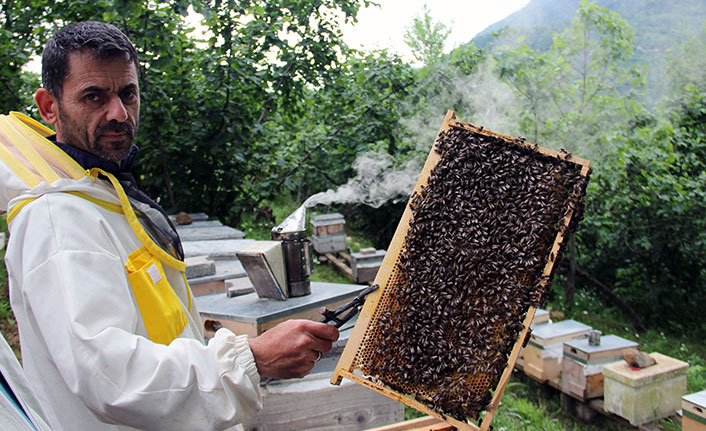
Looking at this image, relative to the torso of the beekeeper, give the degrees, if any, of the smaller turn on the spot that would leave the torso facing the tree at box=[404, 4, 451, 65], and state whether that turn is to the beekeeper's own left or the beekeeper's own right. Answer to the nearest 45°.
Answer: approximately 90° to the beekeeper's own left

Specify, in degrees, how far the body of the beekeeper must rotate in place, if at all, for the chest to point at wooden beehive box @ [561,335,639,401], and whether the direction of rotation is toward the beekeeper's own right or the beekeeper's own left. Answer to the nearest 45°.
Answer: approximately 90° to the beekeeper's own left

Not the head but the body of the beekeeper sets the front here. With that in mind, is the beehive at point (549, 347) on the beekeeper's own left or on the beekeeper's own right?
on the beekeeper's own left

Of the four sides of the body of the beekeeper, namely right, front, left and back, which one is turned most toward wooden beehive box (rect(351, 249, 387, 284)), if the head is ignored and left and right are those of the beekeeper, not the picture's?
left

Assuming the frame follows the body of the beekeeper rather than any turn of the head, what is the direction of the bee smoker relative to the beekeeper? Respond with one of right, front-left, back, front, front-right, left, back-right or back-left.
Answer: left

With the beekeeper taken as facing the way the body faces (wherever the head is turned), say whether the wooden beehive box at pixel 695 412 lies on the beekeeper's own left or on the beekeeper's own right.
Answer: on the beekeeper's own left

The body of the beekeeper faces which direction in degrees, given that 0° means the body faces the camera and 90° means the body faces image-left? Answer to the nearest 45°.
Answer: approximately 315°
